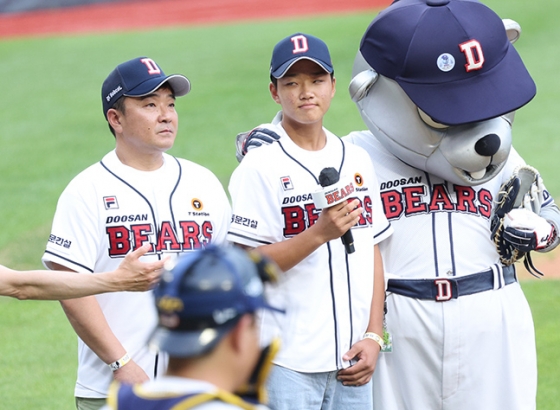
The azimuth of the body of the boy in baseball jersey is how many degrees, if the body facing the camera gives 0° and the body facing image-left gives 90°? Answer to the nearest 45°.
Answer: approximately 315°

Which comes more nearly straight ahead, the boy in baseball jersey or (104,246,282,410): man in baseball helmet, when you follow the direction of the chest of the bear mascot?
the man in baseball helmet

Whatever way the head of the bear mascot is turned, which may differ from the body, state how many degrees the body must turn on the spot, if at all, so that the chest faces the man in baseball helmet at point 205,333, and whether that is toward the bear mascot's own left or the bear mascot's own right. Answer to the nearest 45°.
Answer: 0° — they already face them

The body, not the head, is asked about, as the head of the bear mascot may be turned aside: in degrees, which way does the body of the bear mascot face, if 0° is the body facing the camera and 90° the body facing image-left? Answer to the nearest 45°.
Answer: approximately 0°

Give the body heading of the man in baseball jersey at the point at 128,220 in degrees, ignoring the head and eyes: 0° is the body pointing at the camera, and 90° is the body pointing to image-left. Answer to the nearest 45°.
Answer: approximately 315°

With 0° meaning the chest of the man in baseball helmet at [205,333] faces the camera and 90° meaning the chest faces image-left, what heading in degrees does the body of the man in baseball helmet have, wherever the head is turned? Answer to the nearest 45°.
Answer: approximately 225°

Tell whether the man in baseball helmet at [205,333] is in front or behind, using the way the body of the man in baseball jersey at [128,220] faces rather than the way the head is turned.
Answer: in front

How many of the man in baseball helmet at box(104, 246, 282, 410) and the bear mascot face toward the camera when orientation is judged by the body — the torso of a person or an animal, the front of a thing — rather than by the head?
1

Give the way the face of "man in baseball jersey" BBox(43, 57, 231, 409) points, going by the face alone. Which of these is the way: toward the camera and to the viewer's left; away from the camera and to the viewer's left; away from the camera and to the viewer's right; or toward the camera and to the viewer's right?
toward the camera and to the viewer's right

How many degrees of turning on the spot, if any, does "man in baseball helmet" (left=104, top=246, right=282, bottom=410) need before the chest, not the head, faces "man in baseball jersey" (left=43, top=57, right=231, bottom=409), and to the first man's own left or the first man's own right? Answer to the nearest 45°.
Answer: approximately 45° to the first man's own left
